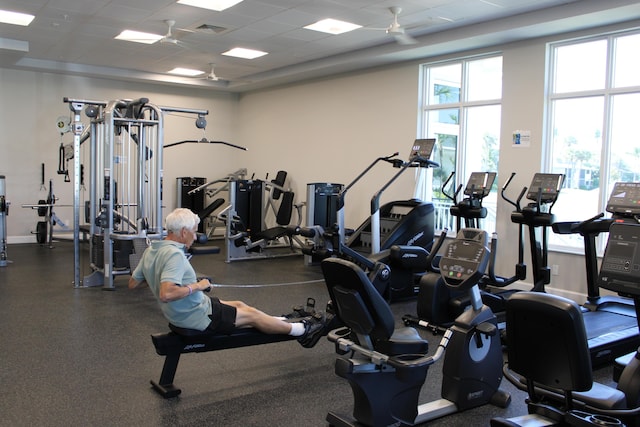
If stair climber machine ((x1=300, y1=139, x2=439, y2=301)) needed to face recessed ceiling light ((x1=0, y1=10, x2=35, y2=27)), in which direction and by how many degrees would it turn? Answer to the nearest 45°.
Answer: approximately 135° to its left

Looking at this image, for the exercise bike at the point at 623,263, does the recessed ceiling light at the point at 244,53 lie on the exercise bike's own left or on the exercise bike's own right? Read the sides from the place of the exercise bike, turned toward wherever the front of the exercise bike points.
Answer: on the exercise bike's own left

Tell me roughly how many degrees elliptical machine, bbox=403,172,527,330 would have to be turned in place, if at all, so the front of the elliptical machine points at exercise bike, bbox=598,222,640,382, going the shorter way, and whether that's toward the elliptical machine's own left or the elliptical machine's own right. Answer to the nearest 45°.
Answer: approximately 135° to the elliptical machine's own right

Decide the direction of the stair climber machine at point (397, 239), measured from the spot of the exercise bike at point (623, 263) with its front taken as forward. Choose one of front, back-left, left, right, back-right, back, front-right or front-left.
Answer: left

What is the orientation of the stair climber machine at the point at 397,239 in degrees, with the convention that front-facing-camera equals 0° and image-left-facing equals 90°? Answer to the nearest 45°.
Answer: approximately 225°

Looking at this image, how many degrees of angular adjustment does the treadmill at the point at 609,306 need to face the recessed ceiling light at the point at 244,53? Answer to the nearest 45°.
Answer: approximately 90° to its left

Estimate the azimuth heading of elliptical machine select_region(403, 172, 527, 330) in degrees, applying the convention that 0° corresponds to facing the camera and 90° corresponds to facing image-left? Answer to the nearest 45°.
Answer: approximately 225°

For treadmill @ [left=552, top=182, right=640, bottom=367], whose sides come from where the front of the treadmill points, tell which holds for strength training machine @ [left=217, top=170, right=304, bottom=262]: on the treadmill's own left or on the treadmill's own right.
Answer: on the treadmill's own left
